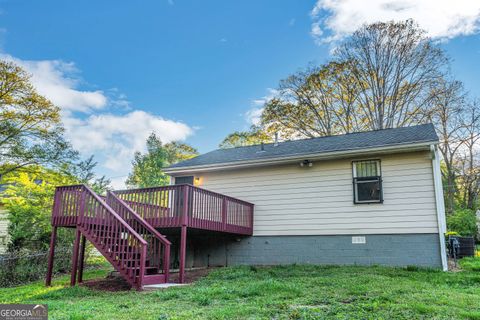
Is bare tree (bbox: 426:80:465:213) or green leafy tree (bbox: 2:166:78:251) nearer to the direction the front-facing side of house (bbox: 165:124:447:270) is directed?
the bare tree

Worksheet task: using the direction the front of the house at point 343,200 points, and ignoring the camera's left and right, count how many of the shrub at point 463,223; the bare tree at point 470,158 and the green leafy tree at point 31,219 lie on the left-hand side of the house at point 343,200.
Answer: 1

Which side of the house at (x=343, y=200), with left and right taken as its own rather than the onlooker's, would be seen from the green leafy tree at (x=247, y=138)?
front

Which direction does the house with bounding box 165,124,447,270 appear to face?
away from the camera

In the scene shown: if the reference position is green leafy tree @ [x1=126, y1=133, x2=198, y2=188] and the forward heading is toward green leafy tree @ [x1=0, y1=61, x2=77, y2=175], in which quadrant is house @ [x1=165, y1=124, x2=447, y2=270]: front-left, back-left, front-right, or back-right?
front-left

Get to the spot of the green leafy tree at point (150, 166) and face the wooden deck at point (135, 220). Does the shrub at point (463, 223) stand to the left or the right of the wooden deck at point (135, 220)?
left

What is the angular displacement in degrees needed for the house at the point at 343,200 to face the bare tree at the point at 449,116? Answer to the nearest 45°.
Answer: approximately 45° to its right

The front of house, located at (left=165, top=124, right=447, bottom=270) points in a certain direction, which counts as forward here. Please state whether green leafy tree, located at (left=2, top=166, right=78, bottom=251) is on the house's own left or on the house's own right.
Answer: on the house's own left

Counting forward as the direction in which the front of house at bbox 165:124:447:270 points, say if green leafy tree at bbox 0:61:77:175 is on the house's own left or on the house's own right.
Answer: on the house's own left

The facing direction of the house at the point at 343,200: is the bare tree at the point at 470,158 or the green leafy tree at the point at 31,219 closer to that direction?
the bare tree

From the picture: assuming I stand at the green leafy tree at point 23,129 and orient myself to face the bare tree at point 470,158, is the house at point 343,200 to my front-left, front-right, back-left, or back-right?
front-right

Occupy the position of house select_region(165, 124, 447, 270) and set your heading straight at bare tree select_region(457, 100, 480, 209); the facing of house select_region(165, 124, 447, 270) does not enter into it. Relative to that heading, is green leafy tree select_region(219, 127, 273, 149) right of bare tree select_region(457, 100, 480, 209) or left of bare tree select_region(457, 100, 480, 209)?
left

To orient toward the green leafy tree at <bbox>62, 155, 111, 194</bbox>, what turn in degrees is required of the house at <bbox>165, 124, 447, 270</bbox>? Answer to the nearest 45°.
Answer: approximately 90° to its left

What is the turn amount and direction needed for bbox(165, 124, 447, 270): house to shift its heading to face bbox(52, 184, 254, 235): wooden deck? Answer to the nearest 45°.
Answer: approximately 135° to its left

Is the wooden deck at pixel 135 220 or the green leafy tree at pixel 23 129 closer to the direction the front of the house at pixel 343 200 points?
the green leafy tree

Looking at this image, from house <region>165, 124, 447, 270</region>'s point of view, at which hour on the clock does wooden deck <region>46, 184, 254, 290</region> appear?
The wooden deck is roughly at 8 o'clock from the house.
